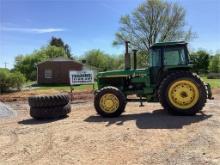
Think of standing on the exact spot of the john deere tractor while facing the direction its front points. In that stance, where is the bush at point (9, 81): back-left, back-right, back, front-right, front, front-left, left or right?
front-right

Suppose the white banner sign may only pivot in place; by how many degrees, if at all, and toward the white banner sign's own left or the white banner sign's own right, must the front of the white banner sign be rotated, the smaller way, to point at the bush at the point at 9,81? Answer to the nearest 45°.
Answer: approximately 135° to the white banner sign's own right

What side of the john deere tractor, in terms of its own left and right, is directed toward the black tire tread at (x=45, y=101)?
front

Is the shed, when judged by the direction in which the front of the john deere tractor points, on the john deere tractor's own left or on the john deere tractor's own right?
on the john deere tractor's own right

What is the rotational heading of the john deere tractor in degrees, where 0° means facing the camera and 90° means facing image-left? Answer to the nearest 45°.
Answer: approximately 90°

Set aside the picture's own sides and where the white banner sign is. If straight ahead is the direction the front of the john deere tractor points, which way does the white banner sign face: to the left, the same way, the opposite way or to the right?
to the left

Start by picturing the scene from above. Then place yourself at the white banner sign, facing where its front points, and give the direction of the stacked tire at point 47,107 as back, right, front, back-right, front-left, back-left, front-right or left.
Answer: front

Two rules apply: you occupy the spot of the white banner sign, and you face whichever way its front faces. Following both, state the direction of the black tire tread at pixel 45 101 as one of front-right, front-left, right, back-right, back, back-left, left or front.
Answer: front

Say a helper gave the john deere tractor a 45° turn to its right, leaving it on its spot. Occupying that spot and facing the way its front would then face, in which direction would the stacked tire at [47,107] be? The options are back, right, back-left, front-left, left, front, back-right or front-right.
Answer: front-left

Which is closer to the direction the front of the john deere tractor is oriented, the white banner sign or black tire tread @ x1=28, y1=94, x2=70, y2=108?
the black tire tread

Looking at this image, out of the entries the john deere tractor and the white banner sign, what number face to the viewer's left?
1

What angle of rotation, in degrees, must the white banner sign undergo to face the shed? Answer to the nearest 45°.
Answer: approximately 180°

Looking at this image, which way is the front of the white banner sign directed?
toward the camera
